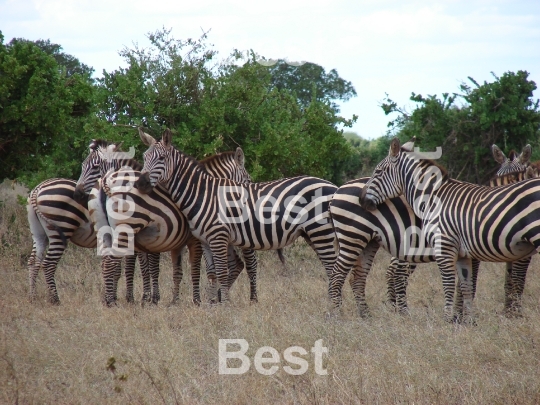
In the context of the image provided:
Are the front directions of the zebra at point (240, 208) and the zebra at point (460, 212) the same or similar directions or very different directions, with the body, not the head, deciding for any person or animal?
same or similar directions

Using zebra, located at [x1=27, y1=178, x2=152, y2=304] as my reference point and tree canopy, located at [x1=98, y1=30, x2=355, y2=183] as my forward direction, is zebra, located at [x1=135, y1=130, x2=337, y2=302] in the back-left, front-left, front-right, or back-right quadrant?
front-right

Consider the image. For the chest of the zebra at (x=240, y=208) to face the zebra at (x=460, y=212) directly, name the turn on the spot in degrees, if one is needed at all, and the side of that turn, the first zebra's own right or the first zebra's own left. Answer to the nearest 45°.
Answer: approximately 135° to the first zebra's own left

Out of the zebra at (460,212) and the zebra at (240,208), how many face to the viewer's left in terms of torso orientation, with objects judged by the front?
2

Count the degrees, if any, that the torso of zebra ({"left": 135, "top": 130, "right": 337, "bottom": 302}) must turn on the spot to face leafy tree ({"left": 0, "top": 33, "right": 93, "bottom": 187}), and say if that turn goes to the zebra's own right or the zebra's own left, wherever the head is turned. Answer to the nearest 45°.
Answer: approximately 45° to the zebra's own right

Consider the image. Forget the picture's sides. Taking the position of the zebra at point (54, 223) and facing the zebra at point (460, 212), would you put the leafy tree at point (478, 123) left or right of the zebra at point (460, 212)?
left

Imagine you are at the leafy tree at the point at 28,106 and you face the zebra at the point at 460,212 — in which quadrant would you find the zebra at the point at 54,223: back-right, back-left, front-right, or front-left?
front-right

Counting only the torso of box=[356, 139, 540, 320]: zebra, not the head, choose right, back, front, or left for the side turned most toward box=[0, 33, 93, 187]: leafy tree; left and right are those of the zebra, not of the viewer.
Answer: front

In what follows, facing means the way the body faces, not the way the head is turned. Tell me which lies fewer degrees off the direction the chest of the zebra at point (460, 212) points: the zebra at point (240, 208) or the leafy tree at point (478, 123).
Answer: the zebra

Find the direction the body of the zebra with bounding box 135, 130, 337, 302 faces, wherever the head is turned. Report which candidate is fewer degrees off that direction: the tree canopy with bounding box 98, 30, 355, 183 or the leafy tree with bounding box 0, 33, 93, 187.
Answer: the leafy tree

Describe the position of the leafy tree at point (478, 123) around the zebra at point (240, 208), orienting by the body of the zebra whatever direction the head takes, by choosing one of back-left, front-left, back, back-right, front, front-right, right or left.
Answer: back-right

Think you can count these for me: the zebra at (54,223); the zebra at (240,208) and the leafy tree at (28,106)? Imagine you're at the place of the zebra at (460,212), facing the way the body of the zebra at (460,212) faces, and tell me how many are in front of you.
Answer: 3

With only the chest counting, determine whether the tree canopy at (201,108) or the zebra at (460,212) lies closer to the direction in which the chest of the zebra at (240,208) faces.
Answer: the tree canopy

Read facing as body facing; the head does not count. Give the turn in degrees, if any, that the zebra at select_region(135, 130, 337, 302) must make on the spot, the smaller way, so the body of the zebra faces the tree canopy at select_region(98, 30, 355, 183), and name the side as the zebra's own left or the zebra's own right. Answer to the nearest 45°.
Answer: approximately 90° to the zebra's own right

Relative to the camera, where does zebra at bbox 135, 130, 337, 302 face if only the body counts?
to the viewer's left

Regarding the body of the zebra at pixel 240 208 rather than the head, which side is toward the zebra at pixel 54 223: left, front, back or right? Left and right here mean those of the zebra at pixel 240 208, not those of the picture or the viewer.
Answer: front

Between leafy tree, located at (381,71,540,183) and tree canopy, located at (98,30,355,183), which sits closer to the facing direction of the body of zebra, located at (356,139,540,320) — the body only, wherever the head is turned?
the tree canopy

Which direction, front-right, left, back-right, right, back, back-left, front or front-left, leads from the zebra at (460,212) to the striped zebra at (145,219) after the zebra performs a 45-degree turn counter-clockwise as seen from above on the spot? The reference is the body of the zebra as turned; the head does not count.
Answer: front-right

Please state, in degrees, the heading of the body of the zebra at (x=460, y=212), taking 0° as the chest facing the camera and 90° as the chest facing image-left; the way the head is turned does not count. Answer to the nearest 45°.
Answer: approximately 90°
